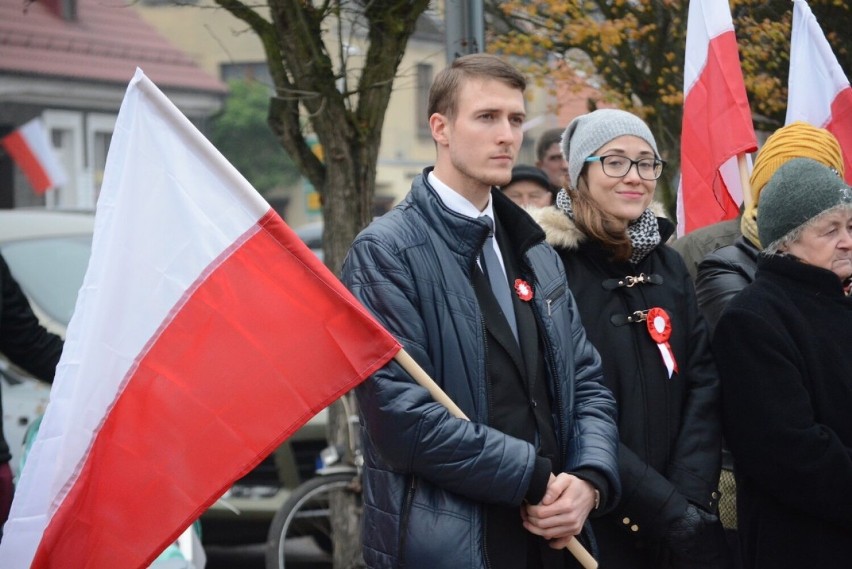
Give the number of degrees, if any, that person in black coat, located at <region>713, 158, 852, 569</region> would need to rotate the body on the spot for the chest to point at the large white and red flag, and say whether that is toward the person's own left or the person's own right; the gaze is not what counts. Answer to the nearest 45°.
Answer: approximately 90° to the person's own right

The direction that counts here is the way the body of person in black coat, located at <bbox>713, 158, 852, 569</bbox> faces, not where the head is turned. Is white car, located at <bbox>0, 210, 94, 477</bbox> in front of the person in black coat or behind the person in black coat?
behind

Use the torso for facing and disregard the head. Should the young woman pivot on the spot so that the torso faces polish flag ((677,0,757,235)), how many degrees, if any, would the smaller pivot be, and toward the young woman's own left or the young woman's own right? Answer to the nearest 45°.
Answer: approximately 135° to the young woman's own left

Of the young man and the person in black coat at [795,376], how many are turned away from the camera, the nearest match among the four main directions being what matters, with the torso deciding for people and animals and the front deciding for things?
0

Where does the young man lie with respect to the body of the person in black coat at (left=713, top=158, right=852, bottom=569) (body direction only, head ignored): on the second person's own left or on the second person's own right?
on the second person's own right

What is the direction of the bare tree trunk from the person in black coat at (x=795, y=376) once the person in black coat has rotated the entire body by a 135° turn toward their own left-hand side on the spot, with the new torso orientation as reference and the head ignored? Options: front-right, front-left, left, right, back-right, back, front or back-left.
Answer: front-left

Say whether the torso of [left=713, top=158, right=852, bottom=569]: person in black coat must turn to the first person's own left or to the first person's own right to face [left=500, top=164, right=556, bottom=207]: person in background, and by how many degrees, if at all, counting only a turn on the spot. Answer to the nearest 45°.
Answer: approximately 180°

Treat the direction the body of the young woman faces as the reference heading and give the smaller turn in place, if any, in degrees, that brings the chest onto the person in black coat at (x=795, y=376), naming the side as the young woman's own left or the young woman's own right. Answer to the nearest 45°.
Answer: approximately 45° to the young woman's own left

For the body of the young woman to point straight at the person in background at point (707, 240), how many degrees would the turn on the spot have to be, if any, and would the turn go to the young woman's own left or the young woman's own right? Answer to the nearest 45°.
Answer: approximately 135° to the young woman's own left

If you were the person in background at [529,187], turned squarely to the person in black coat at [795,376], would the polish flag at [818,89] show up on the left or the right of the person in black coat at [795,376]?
left

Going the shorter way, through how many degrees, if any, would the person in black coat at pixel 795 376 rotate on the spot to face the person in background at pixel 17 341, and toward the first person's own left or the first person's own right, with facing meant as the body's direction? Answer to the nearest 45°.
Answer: approximately 135° to the first person's own right

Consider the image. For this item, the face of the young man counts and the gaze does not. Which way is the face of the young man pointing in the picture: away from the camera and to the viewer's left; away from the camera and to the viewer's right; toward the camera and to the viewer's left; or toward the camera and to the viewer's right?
toward the camera and to the viewer's right
